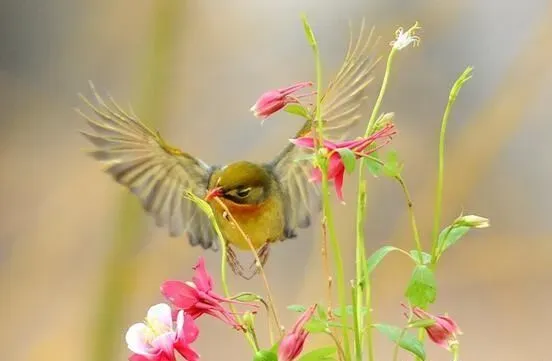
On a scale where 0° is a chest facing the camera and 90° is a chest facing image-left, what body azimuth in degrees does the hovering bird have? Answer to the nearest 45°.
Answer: approximately 45°
